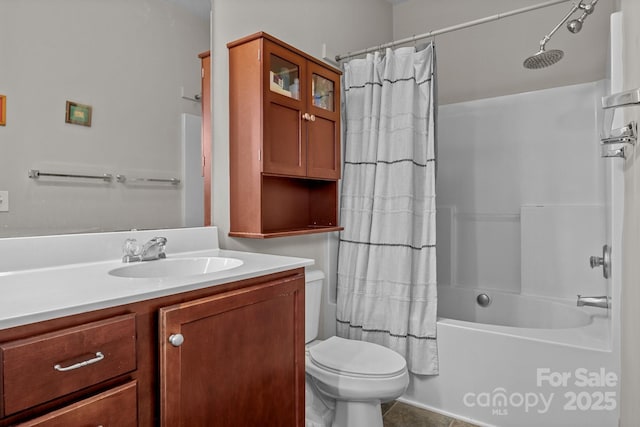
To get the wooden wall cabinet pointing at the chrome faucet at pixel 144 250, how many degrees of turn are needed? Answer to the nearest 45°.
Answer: approximately 90° to its right

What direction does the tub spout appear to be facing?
to the viewer's left

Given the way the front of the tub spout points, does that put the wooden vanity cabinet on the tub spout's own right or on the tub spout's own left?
on the tub spout's own left

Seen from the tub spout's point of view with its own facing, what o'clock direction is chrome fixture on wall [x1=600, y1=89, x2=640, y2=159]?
The chrome fixture on wall is roughly at 9 o'clock from the tub spout.

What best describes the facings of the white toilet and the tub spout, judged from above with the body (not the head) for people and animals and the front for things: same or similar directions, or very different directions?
very different directions
